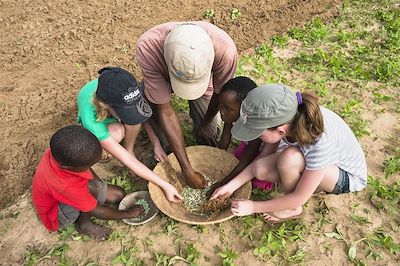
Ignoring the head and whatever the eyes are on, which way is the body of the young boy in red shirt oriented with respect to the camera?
to the viewer's right

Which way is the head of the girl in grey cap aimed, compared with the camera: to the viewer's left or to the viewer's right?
to the viewer's left

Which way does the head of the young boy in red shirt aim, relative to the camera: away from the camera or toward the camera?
away from the camera

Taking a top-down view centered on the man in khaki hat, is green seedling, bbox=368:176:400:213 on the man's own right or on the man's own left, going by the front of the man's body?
on the man's own left

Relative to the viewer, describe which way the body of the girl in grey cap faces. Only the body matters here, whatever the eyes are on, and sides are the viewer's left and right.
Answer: facing to the left of the viewer

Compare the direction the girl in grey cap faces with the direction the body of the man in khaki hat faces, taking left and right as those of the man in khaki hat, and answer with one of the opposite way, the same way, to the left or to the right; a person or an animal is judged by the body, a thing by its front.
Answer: to the right

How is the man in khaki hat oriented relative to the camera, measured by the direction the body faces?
toward the camera

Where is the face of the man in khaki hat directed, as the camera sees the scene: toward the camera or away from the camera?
toward the camera

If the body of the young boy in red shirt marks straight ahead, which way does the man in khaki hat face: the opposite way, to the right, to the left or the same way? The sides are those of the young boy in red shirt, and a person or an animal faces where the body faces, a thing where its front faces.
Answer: to the right

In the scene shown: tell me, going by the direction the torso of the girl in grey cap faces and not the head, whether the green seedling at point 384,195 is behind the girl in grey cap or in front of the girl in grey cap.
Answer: behind

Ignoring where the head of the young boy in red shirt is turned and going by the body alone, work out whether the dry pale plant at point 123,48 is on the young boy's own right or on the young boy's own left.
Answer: on the young boy's own left

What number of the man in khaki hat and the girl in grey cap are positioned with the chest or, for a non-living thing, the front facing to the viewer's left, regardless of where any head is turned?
1

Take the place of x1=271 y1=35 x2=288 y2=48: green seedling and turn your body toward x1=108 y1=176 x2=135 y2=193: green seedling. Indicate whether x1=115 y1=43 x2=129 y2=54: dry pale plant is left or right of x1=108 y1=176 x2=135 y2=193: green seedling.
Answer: right

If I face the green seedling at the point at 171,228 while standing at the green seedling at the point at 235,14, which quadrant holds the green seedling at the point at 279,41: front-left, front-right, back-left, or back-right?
front-left

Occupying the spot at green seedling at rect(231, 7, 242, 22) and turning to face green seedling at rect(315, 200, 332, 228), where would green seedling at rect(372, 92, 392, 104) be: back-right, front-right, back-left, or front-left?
front-left

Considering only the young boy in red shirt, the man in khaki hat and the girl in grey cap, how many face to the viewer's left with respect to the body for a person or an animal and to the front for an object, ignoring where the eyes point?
1
